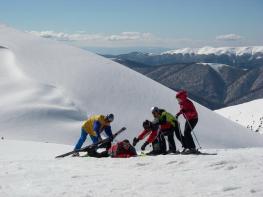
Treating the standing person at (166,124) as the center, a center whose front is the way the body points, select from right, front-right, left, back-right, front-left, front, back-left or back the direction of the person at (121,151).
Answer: front

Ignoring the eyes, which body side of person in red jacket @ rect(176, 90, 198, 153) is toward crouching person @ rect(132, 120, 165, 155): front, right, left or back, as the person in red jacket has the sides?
front

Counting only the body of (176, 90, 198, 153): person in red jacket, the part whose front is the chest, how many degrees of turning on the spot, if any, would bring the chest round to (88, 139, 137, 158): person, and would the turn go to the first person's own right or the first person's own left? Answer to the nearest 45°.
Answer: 0° — they already face them

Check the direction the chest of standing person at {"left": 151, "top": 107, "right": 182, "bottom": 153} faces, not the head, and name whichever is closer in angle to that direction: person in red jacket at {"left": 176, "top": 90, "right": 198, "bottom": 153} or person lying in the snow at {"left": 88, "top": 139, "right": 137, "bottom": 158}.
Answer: the person lying in the snow

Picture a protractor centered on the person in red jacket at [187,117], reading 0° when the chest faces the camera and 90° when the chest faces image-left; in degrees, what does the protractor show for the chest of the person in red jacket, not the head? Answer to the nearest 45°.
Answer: approximately 90°

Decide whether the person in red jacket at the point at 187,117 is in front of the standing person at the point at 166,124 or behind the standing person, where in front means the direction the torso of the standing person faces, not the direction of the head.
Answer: behind

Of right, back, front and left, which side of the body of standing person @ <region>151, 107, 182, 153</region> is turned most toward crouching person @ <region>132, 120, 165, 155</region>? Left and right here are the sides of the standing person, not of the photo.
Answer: front

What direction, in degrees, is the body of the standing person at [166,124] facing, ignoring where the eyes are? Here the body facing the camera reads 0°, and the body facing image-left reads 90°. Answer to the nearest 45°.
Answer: approximately 90°

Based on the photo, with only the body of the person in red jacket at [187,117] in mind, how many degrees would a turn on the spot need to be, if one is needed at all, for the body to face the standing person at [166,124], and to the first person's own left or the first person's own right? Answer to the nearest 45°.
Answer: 0° — they already face them

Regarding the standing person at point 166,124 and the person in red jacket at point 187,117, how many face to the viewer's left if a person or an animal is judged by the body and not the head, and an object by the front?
2
